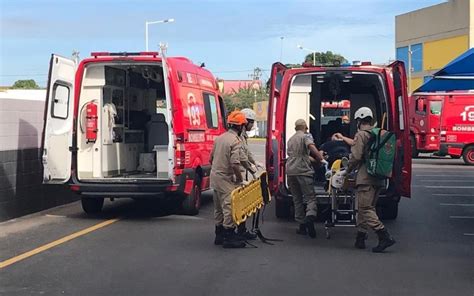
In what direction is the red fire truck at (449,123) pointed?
to the viewer's left

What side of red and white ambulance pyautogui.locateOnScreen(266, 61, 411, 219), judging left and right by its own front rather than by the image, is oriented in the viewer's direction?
back

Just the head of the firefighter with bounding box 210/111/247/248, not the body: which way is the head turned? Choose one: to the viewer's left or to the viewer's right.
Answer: to the viewer's right

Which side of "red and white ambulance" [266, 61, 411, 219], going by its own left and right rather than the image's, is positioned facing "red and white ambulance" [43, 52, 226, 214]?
left

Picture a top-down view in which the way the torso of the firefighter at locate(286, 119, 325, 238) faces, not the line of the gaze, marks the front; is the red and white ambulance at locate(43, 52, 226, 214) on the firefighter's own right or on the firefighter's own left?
on the firefighter's own left

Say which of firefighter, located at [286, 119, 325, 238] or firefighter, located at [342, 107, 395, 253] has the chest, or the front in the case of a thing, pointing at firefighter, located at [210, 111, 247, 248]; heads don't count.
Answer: firefighter, located at [342, 107, 395, 253]

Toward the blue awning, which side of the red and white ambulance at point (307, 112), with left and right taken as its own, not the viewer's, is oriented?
right

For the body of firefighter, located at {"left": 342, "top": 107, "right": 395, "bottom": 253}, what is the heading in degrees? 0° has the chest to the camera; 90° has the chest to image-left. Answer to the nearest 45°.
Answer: approximately 90°

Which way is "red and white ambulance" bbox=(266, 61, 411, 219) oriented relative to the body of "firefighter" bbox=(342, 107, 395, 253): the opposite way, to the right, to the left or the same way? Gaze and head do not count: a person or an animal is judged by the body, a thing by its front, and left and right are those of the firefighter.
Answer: to the right

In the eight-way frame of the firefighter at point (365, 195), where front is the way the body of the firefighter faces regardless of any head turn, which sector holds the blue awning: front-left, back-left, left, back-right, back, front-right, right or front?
front-right

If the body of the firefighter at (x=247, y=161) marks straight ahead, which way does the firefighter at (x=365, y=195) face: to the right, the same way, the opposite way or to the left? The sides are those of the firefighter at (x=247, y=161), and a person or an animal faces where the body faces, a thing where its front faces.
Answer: the opposite way

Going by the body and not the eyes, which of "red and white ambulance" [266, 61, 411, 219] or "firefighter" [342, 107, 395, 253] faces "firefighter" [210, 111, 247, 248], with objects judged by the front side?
"firefighter" [342, 107, 395, 253]
